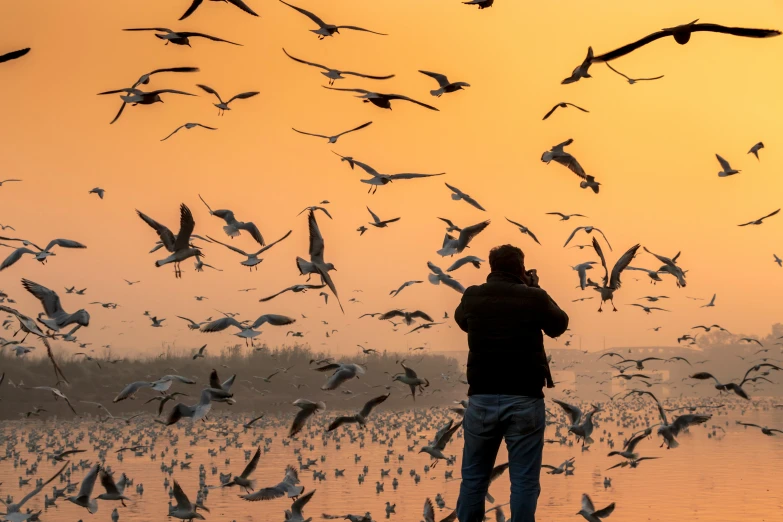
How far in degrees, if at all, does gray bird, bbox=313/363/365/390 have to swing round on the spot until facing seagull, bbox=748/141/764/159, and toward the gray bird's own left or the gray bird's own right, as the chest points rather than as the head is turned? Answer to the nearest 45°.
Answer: approximately 45° to the gray bird's own left

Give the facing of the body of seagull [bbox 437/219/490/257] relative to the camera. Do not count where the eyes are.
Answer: to the viewer's left

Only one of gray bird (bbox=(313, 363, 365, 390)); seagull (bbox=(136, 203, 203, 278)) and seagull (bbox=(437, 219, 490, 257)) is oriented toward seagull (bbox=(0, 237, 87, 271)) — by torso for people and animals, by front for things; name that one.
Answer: seagull (bbox=(437, 219, 490, 257))

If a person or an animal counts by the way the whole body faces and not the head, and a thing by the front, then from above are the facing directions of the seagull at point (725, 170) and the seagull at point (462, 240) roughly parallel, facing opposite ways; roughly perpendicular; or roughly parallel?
roughly parallel, facing opposite ways

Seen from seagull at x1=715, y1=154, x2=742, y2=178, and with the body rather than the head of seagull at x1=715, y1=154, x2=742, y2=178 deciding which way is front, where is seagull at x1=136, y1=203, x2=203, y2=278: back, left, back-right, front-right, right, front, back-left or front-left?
back-right

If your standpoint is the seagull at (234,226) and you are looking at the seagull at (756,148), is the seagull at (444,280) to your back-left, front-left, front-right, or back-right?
front-right

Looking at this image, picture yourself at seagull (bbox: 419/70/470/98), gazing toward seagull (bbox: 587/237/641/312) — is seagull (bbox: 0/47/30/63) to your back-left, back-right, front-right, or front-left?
back-right

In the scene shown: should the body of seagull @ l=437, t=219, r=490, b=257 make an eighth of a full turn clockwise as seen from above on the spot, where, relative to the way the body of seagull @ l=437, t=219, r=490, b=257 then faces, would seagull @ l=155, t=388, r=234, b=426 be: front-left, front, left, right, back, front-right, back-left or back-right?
left

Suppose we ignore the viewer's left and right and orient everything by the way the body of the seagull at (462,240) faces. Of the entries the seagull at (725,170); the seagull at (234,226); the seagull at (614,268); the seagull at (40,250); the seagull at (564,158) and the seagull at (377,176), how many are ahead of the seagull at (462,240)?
3

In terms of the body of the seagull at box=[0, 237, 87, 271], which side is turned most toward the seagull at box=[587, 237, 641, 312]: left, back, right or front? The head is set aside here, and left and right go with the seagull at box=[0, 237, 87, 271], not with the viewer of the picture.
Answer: front
